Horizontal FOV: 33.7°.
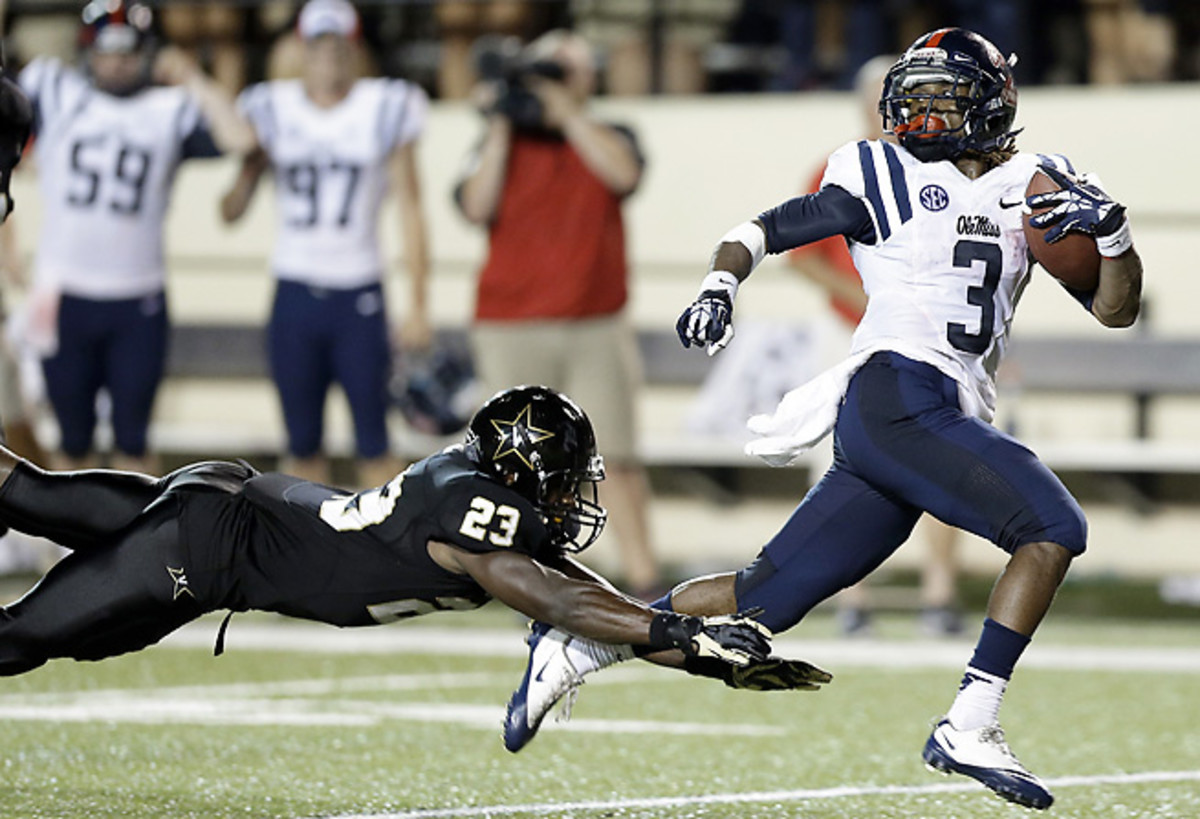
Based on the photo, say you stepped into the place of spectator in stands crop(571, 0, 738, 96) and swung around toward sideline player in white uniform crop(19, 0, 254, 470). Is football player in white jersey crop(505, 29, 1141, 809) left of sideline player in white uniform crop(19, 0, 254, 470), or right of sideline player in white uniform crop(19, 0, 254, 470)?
left

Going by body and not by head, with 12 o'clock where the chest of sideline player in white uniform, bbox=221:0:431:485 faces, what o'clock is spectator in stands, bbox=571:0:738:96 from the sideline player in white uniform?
The spectator in stands is roughly at 7 o'clock from the sideline player in white uniform.

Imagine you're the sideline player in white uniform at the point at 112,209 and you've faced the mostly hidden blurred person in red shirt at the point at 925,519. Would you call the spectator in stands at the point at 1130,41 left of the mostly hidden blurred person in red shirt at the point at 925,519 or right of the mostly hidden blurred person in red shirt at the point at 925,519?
left

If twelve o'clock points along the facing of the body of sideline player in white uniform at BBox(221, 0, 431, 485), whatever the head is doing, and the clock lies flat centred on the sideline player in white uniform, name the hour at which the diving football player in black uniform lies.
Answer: The diving football player in black uniform is roughly at 12 o'clock from the sideline player in white uniform.

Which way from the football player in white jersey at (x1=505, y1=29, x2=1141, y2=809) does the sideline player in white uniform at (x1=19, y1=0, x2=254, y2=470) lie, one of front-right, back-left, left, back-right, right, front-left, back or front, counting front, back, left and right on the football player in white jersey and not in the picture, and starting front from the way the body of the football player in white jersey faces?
back

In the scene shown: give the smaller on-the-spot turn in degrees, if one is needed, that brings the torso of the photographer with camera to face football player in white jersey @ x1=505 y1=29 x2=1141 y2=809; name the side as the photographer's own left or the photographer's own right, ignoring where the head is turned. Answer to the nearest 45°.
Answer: approximately 45° to the photographer's own left

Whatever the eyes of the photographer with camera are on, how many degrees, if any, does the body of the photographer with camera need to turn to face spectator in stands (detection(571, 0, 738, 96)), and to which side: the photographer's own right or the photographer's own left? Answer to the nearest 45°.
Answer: approximately 135° to the photographer's own right

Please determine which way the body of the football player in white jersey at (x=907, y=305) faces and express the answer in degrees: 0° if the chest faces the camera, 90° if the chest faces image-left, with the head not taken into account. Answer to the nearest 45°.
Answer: approximately 315°

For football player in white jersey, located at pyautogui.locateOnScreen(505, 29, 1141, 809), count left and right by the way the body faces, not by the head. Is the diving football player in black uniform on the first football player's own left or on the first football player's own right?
on the first football player's own right
